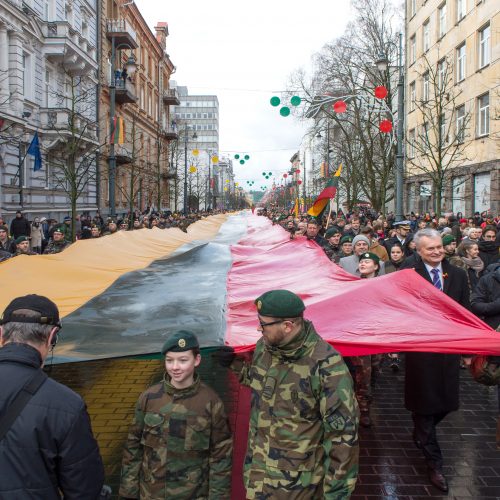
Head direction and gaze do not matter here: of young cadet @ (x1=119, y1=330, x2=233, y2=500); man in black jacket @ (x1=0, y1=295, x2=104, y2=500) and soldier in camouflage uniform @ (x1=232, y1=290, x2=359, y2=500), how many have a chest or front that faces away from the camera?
1

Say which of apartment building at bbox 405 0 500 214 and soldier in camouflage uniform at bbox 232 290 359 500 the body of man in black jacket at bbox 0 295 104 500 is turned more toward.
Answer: the apartment building

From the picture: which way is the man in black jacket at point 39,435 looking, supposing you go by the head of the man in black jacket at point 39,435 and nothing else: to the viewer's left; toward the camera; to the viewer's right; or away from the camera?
away from the camera

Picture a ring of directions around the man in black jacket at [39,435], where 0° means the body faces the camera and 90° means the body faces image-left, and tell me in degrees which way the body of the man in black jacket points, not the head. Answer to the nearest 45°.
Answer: approximately 180°

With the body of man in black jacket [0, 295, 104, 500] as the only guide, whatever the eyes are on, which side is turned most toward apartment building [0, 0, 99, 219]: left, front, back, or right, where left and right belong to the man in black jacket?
front

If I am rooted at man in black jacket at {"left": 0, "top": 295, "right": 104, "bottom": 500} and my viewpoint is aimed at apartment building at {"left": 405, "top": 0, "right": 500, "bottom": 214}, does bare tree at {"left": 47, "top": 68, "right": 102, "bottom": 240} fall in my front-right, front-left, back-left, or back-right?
front-left

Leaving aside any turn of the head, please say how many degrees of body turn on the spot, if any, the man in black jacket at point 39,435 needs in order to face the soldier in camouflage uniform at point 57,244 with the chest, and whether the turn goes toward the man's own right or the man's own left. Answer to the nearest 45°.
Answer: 0° — they already face them

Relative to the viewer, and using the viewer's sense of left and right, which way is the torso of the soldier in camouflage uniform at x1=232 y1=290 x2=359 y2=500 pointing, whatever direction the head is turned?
facing the viewer and to the left of the viewer

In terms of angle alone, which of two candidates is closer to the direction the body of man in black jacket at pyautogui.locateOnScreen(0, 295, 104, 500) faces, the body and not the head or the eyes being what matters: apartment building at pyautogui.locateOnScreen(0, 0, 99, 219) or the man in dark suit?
the apartment building

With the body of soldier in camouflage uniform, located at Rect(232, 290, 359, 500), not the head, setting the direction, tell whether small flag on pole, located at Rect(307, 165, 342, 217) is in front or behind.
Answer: behind

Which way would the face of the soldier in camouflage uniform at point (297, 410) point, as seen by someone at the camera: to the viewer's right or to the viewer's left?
to the viewer's left

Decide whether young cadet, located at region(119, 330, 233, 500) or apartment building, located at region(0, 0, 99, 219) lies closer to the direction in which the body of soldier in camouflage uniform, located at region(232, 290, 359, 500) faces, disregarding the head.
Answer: the young cadet

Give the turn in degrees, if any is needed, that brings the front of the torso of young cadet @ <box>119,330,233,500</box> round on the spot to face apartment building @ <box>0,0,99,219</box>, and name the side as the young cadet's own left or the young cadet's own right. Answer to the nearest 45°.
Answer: approximately 180°

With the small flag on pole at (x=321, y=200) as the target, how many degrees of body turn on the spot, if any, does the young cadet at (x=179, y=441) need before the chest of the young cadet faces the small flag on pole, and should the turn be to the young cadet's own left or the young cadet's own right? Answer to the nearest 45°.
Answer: approximately 180°

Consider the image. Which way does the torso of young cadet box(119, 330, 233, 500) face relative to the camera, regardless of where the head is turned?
toward the camera

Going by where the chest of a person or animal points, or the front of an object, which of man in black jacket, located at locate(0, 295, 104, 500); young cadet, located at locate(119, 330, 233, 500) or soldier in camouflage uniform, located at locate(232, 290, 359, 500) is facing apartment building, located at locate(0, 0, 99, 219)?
the man in black jacket
